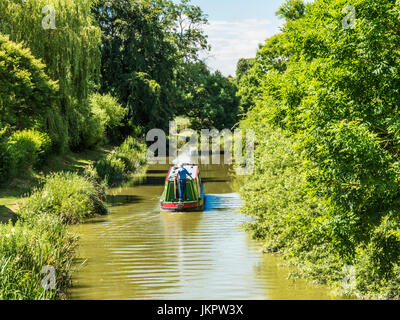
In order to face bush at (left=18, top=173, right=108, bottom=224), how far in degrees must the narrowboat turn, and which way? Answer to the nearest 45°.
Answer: approximately 135° to its left

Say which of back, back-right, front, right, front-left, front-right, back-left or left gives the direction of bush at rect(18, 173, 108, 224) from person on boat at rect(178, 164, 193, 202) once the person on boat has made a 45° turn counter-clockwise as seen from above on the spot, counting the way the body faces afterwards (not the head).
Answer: left

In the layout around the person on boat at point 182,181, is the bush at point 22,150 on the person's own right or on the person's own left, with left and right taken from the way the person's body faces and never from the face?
on the person's own left

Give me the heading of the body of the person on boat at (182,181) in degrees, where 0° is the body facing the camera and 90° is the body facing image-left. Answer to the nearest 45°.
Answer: approximately 180°

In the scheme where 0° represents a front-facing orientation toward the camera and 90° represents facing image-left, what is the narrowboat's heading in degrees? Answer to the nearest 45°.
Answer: approximately 180°

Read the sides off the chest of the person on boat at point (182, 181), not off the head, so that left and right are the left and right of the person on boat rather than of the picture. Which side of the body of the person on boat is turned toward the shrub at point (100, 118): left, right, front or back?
front
